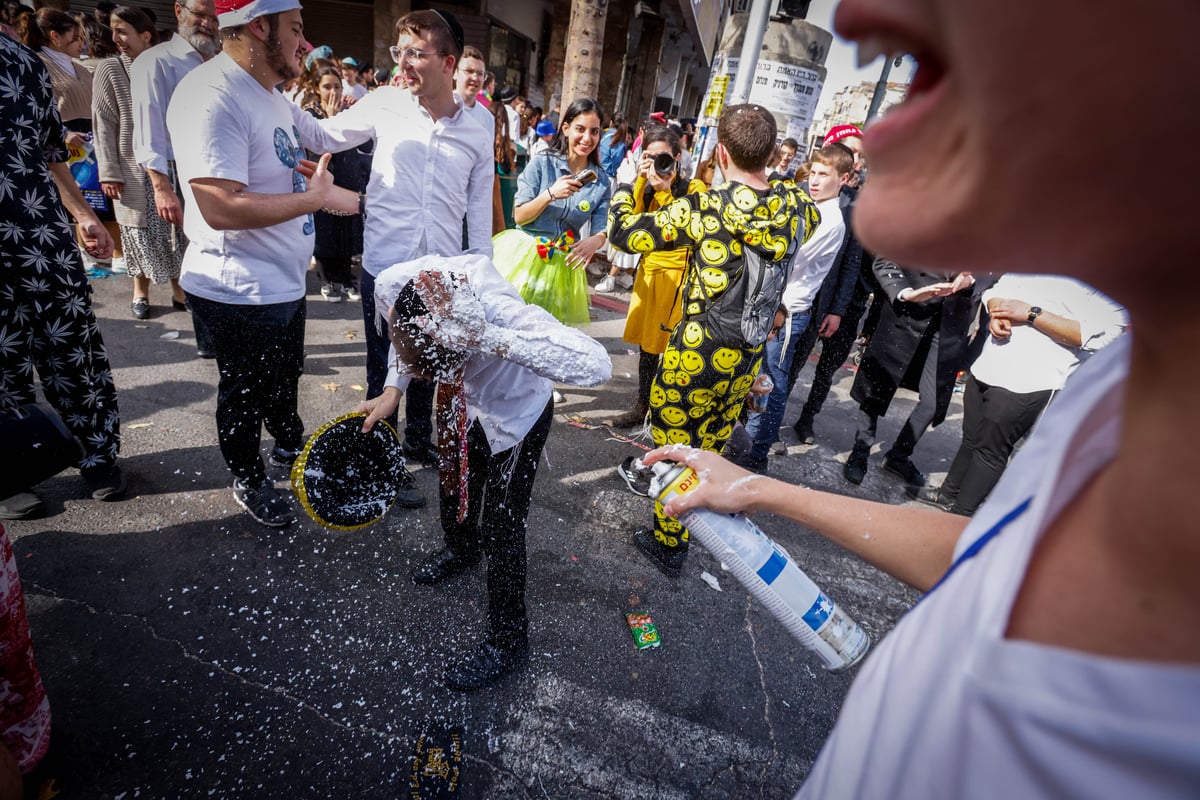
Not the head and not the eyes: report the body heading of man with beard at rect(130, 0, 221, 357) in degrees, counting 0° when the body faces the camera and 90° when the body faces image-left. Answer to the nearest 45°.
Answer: approximately 315°

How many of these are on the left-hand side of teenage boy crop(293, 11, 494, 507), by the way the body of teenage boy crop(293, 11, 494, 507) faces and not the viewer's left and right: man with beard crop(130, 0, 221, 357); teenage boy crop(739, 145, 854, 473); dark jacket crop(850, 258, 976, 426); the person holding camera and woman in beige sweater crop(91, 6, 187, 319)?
3

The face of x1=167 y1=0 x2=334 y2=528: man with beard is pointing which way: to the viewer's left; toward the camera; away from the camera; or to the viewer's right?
to the viewer's right

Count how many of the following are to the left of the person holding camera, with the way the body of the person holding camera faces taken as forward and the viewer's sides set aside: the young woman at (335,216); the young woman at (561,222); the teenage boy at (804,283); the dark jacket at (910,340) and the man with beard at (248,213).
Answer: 2

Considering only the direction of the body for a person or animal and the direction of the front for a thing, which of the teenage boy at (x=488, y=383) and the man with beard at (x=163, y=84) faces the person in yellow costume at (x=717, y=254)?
the man with beard

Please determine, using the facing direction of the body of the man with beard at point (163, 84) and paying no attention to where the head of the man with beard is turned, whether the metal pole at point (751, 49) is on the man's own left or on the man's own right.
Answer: on the man's own left

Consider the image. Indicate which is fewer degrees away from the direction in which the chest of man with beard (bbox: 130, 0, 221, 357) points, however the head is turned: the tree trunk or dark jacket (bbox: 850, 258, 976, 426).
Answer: the dark jacket

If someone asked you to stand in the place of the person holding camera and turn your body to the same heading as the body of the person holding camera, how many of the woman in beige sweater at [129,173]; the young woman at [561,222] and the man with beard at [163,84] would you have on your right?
3

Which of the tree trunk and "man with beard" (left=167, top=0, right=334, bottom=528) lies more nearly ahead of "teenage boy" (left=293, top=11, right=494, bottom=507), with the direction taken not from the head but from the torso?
the man with beard

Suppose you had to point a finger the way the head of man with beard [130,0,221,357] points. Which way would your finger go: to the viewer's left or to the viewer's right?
to the viewer's right

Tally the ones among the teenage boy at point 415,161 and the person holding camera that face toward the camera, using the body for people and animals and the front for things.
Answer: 2

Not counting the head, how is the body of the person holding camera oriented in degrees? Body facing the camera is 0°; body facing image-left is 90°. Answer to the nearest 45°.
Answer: approximately 0°
